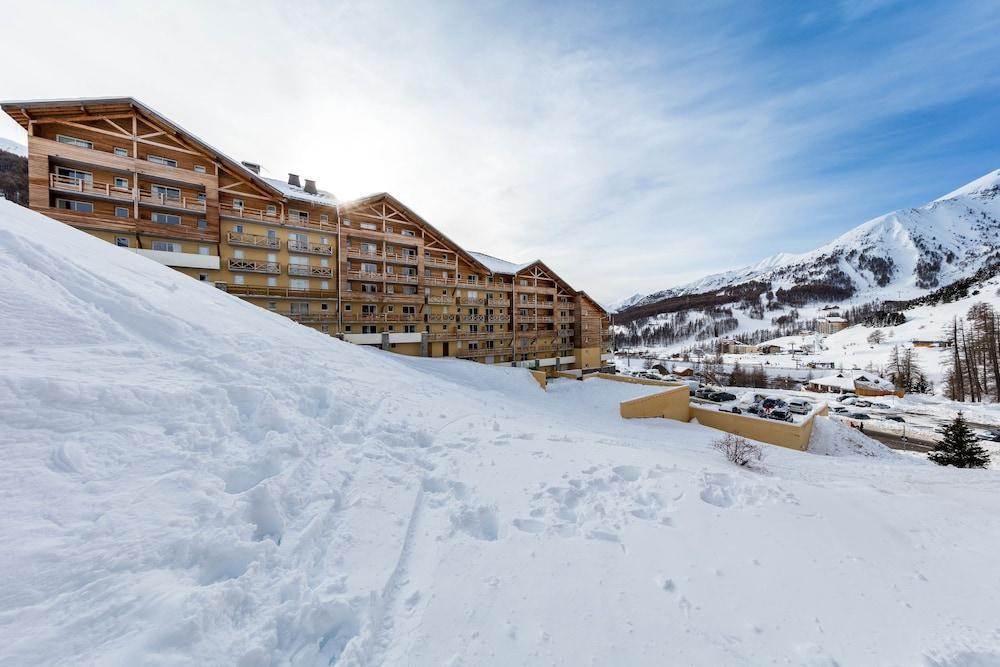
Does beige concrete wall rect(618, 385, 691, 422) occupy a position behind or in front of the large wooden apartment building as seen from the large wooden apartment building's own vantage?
in front

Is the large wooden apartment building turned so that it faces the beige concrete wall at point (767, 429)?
yes

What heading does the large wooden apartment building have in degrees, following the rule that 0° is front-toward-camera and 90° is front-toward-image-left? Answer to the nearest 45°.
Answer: approximately 315°

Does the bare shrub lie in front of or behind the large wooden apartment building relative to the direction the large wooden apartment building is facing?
in front
